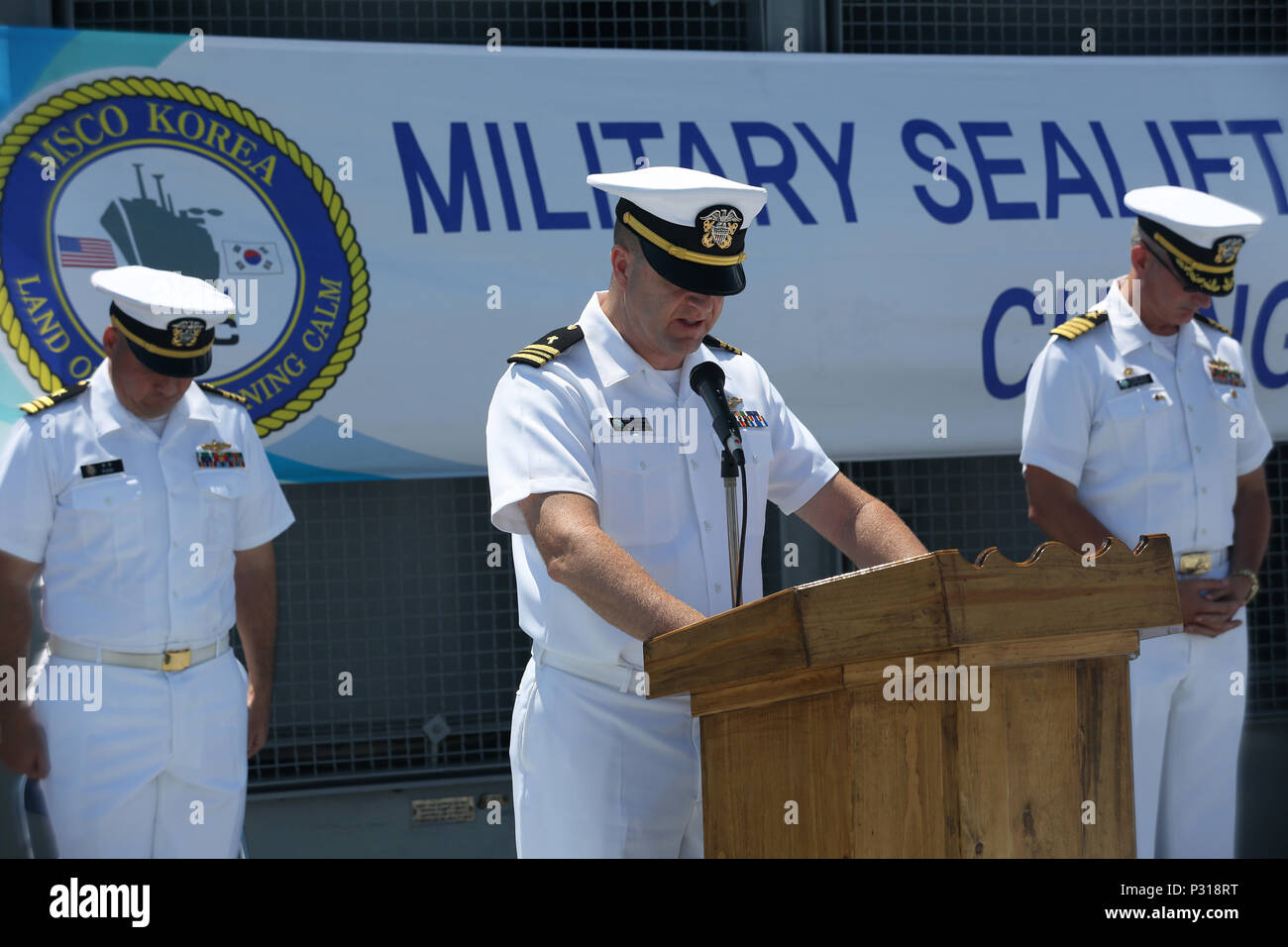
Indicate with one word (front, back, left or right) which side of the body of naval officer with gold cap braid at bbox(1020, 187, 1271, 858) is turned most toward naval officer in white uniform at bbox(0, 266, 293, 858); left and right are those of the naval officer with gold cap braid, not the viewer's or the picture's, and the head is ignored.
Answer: right

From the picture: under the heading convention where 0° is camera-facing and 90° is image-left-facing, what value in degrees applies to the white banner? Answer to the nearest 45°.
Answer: approximately 0°

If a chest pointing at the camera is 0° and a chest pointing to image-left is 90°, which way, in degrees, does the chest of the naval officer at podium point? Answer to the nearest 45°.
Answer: approximately 315°

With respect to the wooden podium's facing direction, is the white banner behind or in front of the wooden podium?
behind

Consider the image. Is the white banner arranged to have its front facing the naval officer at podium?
yes
